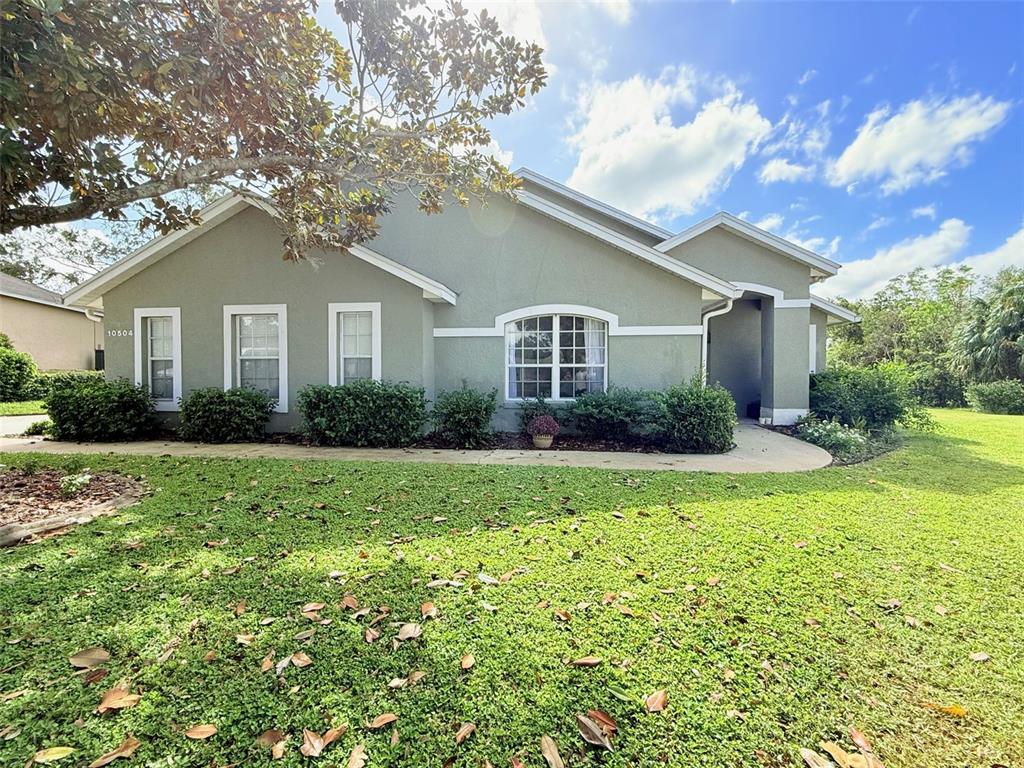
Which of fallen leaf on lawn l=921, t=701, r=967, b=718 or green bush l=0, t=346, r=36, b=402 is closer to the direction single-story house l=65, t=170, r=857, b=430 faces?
the fallen leaf on lawn

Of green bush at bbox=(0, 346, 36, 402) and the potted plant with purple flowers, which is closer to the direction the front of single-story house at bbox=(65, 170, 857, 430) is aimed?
the potted plant with purple flowers

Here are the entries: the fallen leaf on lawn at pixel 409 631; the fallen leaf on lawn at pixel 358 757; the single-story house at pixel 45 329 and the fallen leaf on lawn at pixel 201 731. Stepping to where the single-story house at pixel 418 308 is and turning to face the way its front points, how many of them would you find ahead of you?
3

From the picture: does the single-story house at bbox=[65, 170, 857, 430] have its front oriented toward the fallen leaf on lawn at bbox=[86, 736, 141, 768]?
yes

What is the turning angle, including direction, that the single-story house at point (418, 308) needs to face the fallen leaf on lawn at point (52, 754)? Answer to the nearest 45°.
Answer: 0° — it already faces it

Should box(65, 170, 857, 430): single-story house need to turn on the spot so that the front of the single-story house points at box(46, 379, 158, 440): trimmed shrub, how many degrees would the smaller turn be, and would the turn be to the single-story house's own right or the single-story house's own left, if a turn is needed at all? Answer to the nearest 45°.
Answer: approximately 90° to the single-story house's own right

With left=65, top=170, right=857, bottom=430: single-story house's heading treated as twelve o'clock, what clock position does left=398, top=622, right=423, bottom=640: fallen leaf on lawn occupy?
The fallen leaf on lawn is roughly at 12 o'clock from the single-story house.

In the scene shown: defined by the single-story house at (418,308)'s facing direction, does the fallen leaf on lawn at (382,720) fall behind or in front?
in front

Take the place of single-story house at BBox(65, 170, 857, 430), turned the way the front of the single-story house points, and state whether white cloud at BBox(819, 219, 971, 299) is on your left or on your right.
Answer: on your left

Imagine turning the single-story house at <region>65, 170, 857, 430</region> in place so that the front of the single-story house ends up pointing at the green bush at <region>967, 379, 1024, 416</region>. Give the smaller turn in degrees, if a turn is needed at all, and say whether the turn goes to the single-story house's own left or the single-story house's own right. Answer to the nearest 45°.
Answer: approximately 90° to the single-story house's own left

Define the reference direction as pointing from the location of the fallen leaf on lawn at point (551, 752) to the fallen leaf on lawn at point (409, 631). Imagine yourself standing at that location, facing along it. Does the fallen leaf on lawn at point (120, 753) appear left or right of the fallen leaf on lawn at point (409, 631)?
left

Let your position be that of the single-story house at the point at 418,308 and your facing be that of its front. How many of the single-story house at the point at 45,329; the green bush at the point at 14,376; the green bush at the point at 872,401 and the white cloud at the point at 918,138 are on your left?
2

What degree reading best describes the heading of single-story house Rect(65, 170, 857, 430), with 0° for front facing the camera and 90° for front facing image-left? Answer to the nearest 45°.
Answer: approximately 0°

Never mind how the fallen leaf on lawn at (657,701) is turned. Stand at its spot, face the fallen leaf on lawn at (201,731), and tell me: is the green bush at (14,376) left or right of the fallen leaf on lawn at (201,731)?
right

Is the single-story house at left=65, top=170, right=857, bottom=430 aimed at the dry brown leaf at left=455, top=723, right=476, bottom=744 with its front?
yes

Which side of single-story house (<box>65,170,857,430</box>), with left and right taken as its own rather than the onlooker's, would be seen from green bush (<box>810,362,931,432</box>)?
left
